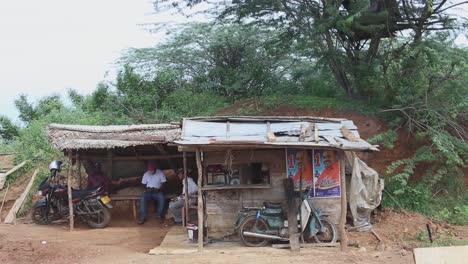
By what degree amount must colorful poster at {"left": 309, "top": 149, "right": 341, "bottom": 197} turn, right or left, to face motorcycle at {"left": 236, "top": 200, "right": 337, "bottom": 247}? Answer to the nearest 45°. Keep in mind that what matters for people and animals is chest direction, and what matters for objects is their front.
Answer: approximately 45° to its right

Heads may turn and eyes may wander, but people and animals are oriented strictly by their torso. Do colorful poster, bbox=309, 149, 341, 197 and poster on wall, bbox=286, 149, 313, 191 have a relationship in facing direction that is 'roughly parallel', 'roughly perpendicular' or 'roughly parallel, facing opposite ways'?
roughly parallel

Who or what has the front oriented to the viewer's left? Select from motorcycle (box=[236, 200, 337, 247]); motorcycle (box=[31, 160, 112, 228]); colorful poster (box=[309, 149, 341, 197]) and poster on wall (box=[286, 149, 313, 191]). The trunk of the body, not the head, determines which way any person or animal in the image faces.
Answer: motorcycle (box=[31, 160, 112, 228])

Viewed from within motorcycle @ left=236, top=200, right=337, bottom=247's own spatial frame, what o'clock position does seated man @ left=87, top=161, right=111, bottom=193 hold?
The seated man is roughly at 7 o'clock from the motorcycle.

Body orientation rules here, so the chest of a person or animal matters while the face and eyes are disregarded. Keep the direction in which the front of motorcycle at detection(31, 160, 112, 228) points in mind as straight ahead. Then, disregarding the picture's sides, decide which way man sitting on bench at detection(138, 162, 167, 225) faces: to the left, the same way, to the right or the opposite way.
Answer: to the left

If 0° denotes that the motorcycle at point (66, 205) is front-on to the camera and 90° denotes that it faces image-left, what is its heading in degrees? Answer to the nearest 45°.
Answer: approximately 90°

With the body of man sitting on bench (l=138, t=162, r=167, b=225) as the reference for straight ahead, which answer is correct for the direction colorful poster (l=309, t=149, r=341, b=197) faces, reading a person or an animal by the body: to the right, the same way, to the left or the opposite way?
the same way

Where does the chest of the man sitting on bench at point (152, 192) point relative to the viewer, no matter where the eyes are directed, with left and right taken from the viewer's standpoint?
facing the viewer

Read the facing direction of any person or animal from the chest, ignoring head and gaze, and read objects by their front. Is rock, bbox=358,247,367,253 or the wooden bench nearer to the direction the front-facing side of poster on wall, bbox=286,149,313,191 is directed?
the rock

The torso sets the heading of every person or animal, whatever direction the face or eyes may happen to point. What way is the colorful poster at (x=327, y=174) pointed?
toward the camera

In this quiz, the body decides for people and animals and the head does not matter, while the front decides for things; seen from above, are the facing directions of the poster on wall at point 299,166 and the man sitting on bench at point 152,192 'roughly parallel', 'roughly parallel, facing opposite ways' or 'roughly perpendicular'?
roughly parallel

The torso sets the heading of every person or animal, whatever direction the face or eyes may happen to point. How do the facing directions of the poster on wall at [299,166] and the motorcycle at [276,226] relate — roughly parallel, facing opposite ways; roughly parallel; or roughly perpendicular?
roughly perpendicular

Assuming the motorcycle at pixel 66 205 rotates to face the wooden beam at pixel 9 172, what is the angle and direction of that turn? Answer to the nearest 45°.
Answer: approximately 45° to its right

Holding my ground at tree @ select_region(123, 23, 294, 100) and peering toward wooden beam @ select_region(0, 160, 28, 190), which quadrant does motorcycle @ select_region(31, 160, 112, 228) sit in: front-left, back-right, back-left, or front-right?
front-left

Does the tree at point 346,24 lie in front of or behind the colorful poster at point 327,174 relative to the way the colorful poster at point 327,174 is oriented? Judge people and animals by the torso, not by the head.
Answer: behind
